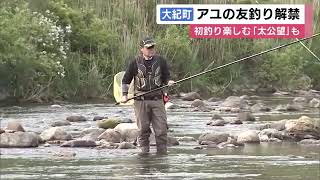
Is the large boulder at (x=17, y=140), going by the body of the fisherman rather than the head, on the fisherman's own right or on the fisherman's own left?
on the fisherman's own right

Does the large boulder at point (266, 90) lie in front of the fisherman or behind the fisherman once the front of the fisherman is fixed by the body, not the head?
behind

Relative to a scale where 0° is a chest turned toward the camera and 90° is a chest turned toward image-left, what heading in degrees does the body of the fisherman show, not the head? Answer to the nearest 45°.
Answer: approximately 0°

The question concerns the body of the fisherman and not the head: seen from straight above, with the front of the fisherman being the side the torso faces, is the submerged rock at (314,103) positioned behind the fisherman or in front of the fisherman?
behind

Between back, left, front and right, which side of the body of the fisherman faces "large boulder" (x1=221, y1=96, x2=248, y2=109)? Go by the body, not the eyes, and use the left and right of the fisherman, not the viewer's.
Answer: back

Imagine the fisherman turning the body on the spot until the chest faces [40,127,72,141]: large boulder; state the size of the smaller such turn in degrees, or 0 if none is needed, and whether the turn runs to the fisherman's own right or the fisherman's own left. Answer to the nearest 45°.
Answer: approximately 135° to the fisherman's own right

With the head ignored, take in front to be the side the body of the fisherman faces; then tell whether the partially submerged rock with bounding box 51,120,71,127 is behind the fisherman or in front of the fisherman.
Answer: behind

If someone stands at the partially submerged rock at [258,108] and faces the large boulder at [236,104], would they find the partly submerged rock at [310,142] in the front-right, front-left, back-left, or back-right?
back-left

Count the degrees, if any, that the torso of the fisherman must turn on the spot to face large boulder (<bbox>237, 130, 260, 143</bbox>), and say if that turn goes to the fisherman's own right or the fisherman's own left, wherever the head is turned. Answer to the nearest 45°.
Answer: approximately 135° to the fisherman's own left
